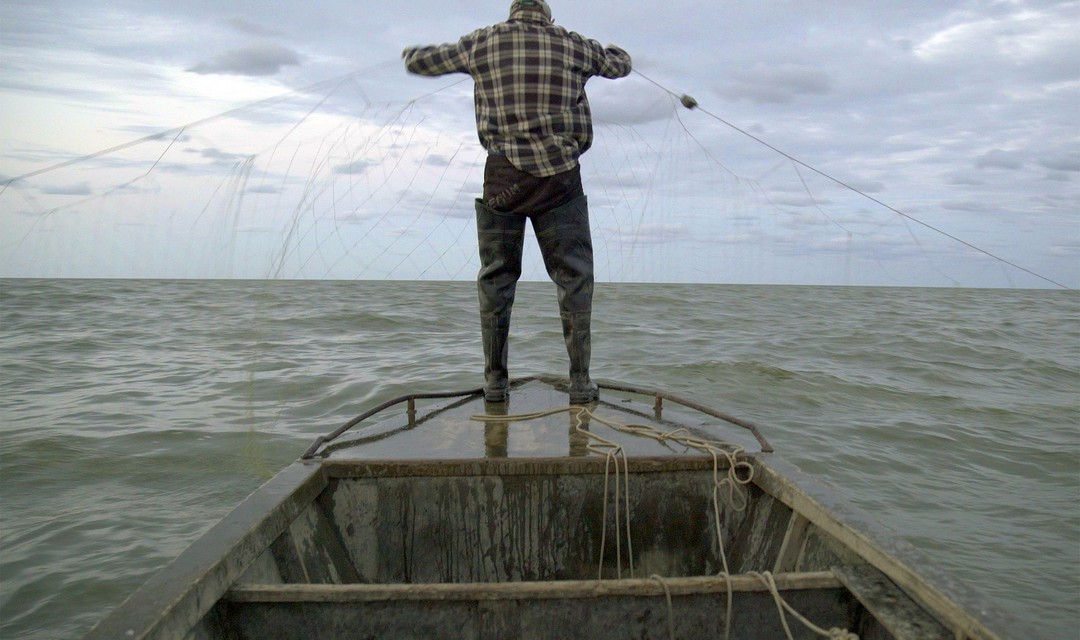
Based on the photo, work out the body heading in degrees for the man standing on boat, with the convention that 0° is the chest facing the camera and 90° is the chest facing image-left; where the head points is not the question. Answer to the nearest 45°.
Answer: approximately 180°

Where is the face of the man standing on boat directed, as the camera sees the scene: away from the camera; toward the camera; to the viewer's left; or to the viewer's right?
away from the camera

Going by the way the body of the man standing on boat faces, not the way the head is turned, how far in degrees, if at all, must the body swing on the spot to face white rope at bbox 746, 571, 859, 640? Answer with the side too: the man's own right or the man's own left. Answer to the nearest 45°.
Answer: approximately 180°

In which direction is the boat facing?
away from the camera
